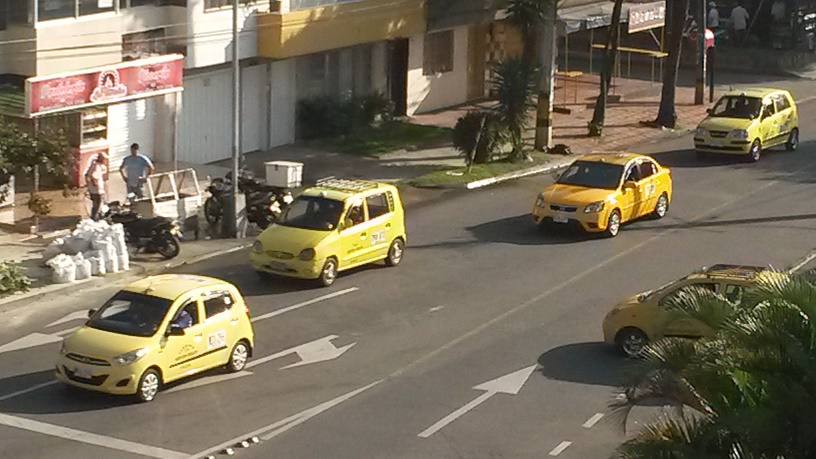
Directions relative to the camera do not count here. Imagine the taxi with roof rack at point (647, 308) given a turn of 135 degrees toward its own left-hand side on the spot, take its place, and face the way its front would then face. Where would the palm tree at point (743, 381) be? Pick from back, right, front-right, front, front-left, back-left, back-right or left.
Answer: front-right

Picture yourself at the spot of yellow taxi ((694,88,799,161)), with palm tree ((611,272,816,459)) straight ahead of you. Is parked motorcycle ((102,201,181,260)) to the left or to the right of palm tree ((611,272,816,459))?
right

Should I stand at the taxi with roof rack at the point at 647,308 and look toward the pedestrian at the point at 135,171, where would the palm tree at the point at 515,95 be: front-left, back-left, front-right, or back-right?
front-right

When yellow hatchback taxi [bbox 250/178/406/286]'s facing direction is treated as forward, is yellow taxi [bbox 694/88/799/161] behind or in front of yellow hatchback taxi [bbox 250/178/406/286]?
behind

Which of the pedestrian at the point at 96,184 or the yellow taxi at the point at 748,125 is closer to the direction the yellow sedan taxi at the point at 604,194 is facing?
the pedestrian

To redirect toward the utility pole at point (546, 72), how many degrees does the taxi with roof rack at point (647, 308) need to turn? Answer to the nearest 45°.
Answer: approximately 90° to its right

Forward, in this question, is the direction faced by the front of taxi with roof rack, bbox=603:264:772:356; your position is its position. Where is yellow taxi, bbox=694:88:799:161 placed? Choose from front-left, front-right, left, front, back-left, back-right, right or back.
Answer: right

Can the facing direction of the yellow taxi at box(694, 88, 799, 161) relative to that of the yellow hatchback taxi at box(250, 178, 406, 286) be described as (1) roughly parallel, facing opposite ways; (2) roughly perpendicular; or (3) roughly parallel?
roughly parallel

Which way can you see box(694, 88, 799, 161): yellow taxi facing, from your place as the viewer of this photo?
facing the viewer and to the left of the viewer

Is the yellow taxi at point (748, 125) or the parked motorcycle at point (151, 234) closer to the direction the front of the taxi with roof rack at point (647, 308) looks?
the parked motorcycle

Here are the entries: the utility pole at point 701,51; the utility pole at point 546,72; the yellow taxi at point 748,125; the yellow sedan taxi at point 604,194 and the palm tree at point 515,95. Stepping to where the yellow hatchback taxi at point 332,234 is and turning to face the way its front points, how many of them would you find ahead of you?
0

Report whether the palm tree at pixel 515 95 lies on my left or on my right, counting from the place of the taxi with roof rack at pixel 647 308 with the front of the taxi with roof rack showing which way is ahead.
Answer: on my right

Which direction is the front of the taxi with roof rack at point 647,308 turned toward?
to the viewer's left

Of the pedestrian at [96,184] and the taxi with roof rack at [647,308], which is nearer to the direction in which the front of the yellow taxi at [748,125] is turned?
the pedestrian
